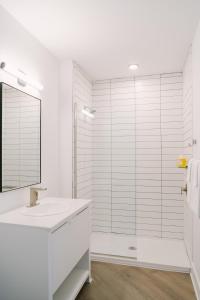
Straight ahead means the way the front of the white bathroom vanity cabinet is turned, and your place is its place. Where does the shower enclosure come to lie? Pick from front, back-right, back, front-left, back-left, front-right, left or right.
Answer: left

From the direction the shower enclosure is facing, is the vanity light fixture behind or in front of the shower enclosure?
in front

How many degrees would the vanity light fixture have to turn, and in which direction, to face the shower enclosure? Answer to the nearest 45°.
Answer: approximately 90° to its left

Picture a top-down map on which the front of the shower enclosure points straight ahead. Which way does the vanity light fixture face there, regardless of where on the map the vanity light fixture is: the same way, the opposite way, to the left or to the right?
to the left

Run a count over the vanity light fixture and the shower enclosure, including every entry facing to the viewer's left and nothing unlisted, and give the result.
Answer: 0

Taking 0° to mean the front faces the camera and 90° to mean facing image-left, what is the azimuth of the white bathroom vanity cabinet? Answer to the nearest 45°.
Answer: approximately 315°

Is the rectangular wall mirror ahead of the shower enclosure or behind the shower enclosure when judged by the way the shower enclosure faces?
ahead

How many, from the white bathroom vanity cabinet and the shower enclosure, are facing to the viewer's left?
0
